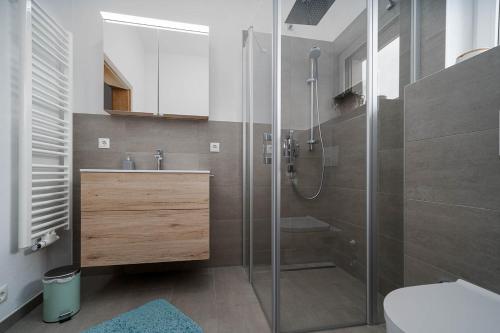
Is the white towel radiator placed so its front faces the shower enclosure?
yes

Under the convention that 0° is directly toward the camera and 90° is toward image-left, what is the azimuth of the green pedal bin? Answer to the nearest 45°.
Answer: approximately 315°

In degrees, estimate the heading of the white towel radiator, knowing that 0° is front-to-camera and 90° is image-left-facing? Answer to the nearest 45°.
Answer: approximately 315°

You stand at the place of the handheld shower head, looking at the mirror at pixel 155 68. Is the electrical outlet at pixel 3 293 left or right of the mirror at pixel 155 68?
left
